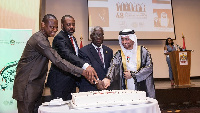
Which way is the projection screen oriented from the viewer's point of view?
toward the camera

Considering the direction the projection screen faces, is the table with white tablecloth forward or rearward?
forward

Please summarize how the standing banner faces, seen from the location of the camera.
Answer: facing the viewer

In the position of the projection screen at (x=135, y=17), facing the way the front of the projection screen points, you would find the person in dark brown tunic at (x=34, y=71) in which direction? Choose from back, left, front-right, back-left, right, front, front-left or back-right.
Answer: front

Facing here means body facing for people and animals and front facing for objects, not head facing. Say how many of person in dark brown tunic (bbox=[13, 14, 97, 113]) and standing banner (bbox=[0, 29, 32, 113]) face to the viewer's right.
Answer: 1

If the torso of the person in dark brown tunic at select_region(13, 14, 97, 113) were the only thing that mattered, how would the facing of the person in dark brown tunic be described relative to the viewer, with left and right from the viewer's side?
facing to the right of the viewer

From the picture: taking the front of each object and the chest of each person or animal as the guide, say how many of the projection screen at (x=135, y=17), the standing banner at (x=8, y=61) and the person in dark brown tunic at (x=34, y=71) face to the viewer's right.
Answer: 1
